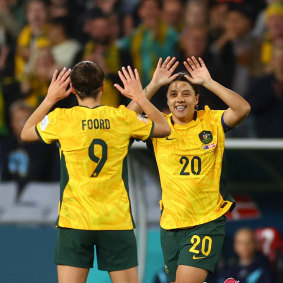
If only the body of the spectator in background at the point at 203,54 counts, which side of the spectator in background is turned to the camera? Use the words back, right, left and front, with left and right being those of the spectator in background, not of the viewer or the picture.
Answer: front

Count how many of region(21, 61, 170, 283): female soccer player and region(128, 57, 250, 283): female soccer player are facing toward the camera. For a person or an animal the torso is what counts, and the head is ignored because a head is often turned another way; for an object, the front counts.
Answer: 1

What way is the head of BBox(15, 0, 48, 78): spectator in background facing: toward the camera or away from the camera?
toward the camera

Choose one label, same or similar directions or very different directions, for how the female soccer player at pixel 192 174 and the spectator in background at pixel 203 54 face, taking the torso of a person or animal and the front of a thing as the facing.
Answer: same or similar directions

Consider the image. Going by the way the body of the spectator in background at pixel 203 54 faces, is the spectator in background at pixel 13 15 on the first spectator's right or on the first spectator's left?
on the first spectator's right

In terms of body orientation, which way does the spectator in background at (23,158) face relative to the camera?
toward the camera

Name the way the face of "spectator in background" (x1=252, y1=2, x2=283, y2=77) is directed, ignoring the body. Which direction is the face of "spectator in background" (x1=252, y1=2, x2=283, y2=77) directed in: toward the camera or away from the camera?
toward the camera

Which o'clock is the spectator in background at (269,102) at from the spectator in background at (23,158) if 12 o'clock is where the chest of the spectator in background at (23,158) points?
the spectator in background at (269,102) is roughly at 10 o'clock from the spectator in background at (23,158).

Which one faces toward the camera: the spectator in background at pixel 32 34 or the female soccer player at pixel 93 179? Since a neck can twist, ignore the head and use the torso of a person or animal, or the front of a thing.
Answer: the spectator in background

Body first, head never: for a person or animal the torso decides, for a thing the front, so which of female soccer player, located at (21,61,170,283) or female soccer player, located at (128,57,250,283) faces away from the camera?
female soccer player, located at (21,61,170,283)

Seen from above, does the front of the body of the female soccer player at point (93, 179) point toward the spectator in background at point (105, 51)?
yes

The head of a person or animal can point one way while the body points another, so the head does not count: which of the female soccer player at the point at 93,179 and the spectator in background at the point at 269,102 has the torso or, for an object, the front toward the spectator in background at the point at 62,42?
the female soccer player

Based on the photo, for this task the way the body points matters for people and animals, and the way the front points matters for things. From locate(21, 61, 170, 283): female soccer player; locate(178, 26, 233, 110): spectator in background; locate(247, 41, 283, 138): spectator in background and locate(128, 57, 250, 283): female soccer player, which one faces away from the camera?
locate(21, 61, 170, 283): female soccer player

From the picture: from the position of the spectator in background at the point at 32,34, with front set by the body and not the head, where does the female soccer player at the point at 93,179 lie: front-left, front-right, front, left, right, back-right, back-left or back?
front

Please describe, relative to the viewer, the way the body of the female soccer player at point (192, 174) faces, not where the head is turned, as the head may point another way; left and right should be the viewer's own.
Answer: facing the viewer

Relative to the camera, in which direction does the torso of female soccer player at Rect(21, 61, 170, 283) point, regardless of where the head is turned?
away from the camera

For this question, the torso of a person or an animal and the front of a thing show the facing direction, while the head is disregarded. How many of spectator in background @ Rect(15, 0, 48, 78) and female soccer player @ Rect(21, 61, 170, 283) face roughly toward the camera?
1
